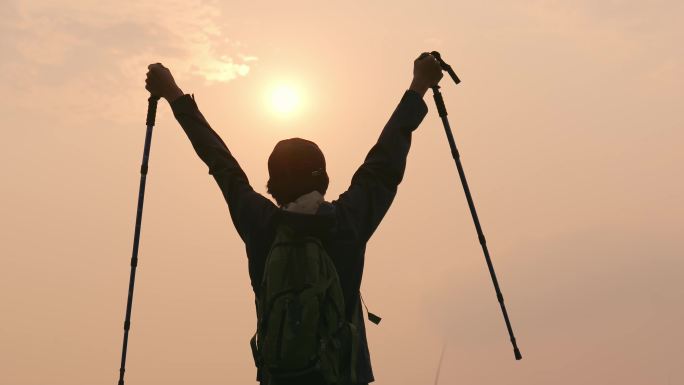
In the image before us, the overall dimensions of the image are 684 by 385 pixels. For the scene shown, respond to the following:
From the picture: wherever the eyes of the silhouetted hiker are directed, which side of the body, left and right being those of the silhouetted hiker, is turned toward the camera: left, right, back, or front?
back
